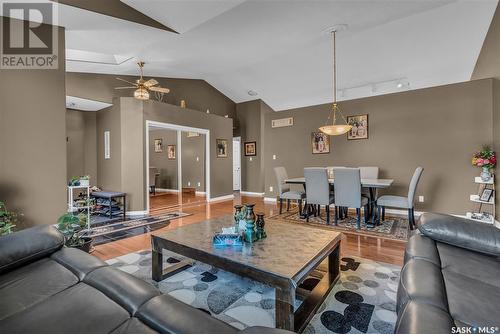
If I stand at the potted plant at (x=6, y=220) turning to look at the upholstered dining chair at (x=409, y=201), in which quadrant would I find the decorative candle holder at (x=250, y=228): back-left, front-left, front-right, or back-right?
front-right

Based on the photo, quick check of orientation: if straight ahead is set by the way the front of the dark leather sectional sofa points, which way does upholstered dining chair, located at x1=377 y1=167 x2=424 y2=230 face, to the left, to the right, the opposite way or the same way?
to the left

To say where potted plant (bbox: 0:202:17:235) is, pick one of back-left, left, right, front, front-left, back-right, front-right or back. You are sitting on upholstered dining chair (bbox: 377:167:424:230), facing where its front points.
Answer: front-left

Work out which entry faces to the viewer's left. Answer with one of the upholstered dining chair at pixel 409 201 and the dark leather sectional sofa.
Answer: the upholstered dining chair

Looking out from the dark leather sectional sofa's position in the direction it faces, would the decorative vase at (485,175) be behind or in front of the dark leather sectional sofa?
in front

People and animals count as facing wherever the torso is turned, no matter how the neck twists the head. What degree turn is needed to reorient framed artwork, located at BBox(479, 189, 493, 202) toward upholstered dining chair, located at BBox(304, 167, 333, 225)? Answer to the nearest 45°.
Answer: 0° — it already faces it

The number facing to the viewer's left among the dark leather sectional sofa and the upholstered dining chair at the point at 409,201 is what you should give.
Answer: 1

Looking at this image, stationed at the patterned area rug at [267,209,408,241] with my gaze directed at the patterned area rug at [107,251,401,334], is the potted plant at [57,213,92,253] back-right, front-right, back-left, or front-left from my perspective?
front-right

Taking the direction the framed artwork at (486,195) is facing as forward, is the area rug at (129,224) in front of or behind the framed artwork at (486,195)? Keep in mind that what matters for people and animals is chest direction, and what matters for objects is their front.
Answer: in front

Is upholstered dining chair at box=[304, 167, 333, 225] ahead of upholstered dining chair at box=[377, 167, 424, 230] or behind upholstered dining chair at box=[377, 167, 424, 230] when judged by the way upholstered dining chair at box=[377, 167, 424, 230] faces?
ahead

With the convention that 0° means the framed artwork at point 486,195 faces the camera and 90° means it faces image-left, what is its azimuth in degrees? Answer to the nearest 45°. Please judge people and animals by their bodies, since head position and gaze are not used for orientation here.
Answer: approximately 45°

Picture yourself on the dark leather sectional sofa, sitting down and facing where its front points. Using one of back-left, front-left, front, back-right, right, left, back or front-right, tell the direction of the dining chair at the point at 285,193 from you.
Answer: front

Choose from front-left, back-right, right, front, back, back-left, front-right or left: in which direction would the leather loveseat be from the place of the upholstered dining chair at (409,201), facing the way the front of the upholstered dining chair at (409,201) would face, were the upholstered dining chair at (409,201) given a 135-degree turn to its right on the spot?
back-right

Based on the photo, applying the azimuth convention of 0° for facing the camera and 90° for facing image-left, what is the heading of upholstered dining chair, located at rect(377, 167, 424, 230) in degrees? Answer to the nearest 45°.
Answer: approximately 90°

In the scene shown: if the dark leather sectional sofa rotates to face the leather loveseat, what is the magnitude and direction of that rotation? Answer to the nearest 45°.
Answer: approximately 45° to its right

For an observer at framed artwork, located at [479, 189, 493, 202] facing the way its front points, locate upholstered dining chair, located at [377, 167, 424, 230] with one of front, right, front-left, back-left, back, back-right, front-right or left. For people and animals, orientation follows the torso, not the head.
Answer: front

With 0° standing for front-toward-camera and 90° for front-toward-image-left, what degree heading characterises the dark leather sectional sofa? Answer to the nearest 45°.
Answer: approximately 225°
